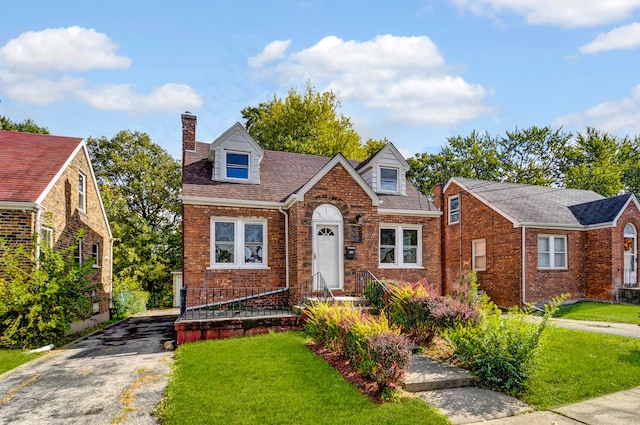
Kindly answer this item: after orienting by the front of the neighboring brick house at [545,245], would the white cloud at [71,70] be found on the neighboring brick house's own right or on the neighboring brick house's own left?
on the neighboring brick house's own right

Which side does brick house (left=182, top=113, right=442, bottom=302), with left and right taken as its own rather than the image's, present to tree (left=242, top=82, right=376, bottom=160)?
back

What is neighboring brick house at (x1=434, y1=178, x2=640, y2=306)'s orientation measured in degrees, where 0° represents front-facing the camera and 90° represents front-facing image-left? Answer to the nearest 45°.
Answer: approximately 315°

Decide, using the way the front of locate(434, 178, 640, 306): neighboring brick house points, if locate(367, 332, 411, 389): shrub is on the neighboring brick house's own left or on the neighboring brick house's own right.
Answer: on the neighboring brick house's own right

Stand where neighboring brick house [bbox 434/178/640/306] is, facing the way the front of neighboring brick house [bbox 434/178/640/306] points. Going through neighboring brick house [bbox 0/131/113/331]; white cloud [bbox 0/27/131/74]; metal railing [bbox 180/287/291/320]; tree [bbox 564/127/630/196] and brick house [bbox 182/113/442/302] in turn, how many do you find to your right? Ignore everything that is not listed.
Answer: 4

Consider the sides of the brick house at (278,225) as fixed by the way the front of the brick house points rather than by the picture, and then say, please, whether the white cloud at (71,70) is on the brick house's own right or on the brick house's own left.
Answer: on the brick house's own right

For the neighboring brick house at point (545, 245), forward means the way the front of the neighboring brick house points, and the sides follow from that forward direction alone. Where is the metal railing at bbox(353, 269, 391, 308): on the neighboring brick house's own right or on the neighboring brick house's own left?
on the neighboring brick house's own right
